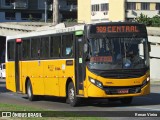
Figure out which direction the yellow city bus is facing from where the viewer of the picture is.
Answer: facing the viewer and to the right of the viewer
